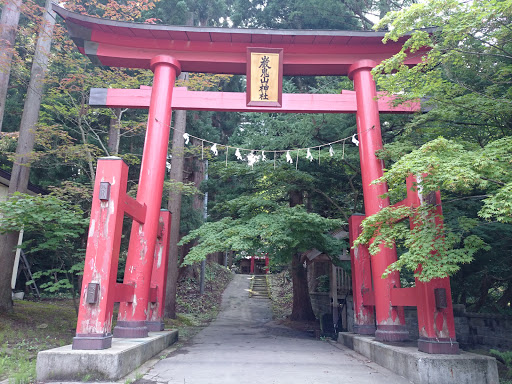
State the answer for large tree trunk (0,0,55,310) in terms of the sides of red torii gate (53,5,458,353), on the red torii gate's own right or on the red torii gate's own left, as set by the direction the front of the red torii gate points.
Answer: on the red torii gate's own right

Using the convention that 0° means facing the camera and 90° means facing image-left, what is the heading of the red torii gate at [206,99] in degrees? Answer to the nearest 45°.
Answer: approximately 0°

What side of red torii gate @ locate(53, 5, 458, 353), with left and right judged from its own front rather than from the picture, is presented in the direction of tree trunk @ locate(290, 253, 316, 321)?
back

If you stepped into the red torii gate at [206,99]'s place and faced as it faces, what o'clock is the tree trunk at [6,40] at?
The tree trunk is roughly at 3 o'clock from the red torii gate.

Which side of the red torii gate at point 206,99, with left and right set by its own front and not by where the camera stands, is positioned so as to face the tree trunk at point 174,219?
back

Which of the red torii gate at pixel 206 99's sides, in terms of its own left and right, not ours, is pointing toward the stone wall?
left
